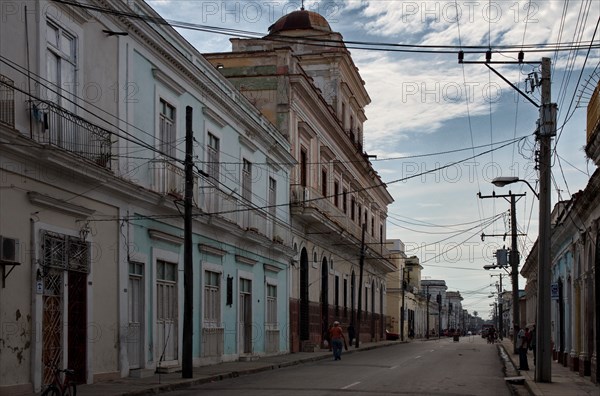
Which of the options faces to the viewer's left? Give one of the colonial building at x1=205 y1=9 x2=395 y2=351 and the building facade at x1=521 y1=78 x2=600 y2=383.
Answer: the building facade

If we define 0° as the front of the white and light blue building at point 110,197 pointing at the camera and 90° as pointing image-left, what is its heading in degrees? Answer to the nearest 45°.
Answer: approximately 315°

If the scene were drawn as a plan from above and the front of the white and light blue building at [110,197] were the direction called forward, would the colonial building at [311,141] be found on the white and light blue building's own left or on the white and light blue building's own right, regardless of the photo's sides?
on the white and light blue building's own left

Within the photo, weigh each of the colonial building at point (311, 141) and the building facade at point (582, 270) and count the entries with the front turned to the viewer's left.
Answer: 1

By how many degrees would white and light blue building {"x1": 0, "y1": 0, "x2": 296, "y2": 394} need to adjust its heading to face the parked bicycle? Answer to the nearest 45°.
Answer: approximately 45° to its right

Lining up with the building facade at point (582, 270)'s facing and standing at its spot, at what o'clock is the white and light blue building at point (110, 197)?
The white and light blue building is roughly at 11 o'clock from the building facade.

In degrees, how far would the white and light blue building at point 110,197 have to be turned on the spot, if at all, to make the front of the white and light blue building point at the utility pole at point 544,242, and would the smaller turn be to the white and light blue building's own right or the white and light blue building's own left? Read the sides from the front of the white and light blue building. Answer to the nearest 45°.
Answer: approximately 45° to the white and light blue building's own left

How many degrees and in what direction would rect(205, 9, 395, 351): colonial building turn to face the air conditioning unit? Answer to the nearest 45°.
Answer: approximately 45° to its right

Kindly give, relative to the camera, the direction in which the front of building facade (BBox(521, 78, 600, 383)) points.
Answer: facing to the left of the viewer

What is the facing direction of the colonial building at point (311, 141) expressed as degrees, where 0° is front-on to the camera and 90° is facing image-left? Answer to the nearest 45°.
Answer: approximately 315°

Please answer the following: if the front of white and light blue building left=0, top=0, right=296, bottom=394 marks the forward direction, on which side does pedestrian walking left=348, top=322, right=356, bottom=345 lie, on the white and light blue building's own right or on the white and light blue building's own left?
on the white and light blue building's own left
